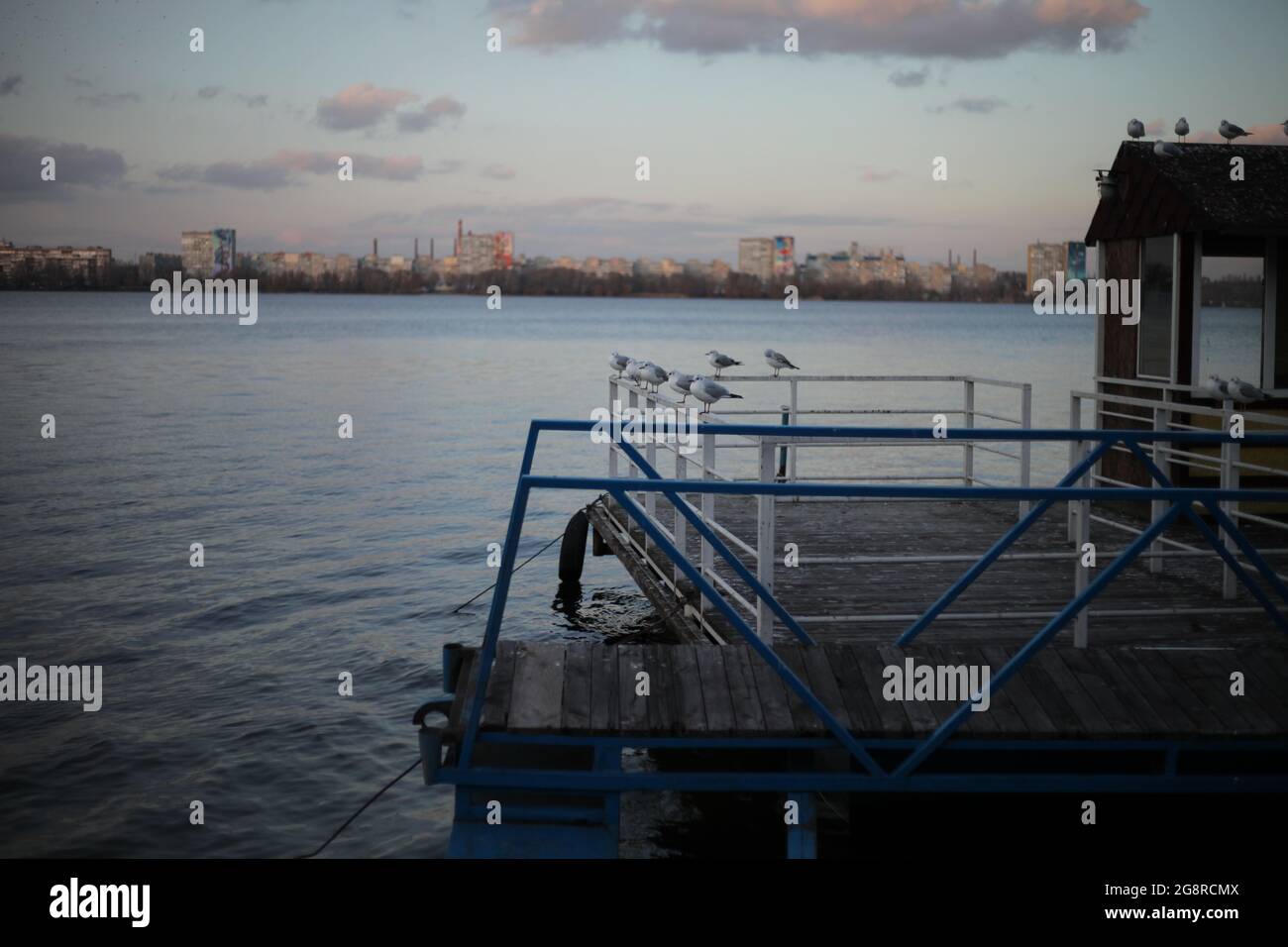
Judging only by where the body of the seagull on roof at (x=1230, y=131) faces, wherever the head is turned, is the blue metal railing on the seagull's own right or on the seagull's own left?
on the seagull's own left

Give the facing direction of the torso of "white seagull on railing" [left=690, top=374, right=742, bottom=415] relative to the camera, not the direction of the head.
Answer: to the viewer's left

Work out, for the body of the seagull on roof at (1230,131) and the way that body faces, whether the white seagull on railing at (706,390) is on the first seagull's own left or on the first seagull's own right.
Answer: on the first seagull's own left

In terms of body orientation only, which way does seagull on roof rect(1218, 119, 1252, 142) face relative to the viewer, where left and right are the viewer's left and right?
facing to the left of the viewer
